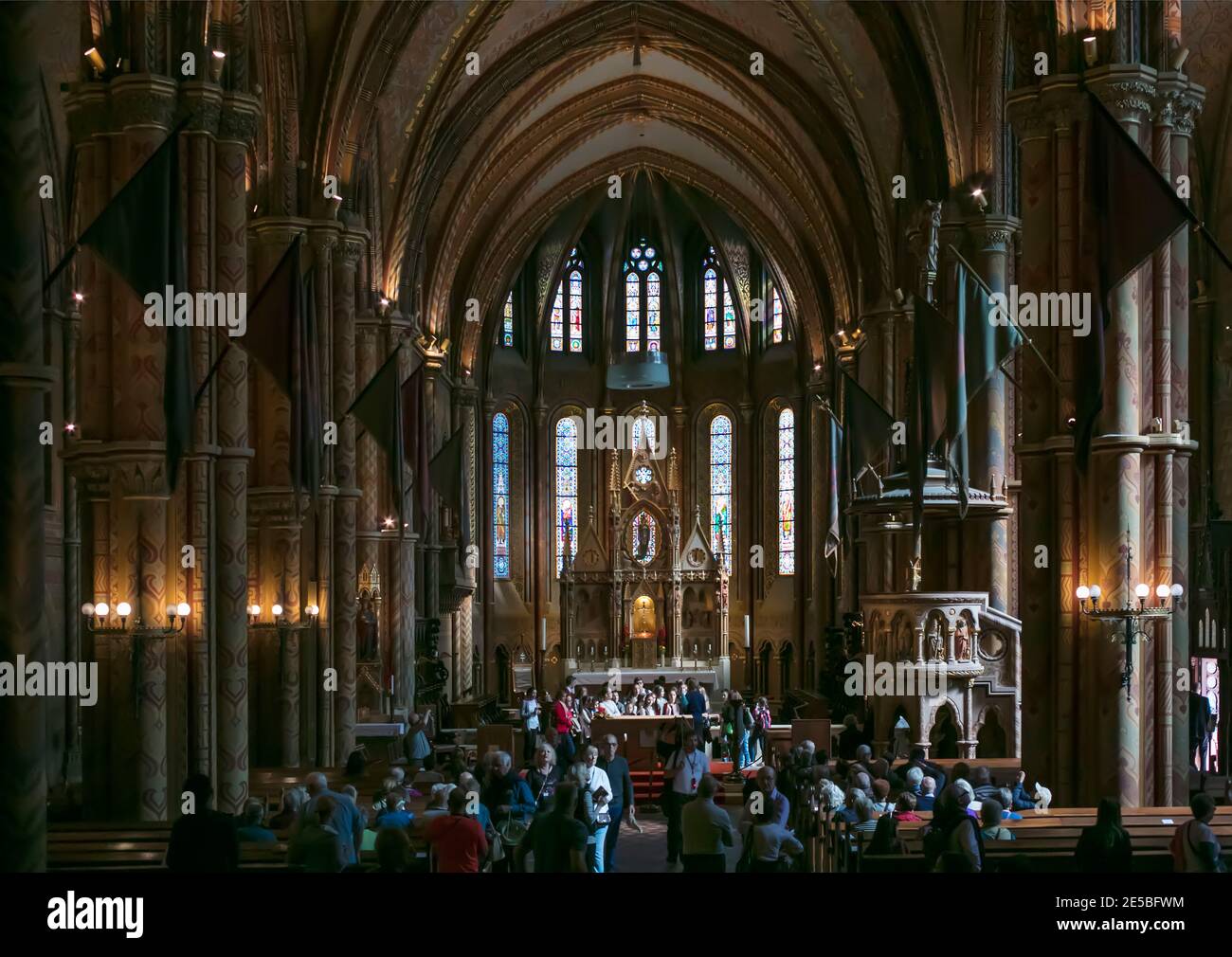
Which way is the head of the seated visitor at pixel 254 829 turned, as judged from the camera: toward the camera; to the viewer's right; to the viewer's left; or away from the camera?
away from the camera

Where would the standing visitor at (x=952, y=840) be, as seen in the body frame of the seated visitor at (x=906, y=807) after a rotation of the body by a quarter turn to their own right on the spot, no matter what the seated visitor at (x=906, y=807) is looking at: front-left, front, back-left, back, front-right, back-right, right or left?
right

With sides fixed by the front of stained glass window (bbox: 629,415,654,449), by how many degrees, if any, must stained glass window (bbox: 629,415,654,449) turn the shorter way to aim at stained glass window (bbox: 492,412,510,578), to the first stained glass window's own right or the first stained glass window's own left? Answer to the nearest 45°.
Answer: approximately 90° to the first stained glass window's own right

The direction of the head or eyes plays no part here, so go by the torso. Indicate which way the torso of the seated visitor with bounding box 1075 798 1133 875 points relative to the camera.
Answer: away from the camera

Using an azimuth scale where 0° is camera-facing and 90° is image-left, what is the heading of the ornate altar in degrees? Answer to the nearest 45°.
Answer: approximately 0°

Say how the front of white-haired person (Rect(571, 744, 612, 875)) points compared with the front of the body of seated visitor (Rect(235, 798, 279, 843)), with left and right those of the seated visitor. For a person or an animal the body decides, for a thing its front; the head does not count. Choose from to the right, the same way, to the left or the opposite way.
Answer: the opposite way

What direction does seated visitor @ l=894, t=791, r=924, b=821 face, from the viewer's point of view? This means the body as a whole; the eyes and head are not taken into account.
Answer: away from the camera

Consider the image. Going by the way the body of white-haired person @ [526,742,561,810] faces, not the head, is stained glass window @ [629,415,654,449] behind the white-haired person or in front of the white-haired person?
behind

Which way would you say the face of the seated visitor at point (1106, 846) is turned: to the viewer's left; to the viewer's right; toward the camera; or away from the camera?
away from the camera

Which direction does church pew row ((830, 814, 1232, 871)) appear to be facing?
away from the camera
